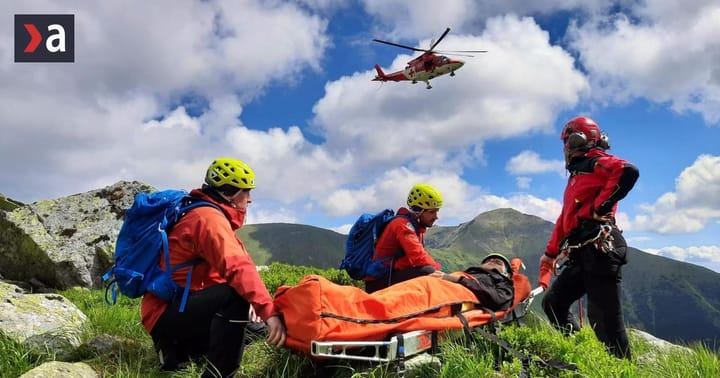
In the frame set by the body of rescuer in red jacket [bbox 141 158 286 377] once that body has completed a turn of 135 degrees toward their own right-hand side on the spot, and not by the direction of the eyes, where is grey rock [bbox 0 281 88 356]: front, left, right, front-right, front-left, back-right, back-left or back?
right

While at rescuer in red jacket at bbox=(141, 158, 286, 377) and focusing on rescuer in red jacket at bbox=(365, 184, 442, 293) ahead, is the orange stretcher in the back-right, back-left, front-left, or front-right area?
front-right

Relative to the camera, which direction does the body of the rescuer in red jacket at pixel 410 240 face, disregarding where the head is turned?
to the viewer's right

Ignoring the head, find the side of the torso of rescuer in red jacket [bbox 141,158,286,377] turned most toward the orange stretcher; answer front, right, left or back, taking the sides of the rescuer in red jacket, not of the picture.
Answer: front

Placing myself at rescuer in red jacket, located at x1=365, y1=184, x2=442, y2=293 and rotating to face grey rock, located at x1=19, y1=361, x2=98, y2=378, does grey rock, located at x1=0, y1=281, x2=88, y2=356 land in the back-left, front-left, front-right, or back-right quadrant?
front-right

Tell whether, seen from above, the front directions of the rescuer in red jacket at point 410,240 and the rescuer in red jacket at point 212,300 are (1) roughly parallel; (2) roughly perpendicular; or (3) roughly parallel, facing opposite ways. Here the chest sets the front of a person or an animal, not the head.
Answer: roughly parallel

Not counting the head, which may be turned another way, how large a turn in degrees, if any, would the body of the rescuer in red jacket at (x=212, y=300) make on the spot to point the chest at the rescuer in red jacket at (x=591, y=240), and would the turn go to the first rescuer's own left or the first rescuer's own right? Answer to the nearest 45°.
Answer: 0° — they already face them

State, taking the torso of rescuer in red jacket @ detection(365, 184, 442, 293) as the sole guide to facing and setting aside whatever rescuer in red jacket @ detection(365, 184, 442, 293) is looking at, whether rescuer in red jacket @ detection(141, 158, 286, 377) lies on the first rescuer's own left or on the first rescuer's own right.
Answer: on the first rescuer's own right

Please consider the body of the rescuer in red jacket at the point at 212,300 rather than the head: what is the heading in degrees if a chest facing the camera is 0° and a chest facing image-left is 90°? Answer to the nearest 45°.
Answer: approximately 270°
